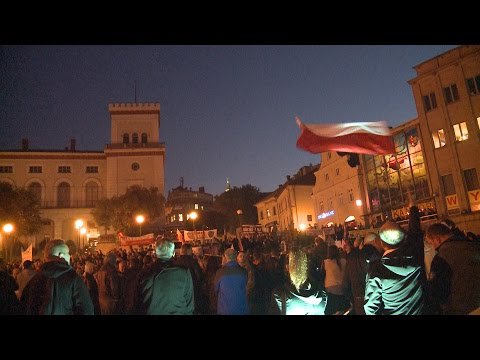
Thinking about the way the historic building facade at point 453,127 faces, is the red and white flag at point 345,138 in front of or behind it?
in front

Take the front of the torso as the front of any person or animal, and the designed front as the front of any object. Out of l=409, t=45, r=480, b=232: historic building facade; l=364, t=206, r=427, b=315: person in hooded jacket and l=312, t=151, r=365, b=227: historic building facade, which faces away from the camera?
the person in hooded jacket

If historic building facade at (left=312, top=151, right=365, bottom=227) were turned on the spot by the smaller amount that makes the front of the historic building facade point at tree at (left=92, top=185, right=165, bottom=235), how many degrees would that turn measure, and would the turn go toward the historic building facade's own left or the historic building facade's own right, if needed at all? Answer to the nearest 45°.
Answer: approximately 45° to the historic building facade's own right

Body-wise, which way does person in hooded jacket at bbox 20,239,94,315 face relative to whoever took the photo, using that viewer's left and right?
facing away from the viewer

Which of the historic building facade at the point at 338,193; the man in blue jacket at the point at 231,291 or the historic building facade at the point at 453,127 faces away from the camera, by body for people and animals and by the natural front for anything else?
the man in blue jacket

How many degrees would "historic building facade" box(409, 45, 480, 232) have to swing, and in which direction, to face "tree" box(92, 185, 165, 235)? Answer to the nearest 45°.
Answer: approximately 45° to its right

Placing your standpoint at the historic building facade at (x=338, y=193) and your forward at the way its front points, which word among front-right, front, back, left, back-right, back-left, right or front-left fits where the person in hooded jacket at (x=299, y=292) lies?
front-left

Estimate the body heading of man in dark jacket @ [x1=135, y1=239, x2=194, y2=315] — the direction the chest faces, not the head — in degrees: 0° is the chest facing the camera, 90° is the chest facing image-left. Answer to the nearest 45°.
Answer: approximately 180°

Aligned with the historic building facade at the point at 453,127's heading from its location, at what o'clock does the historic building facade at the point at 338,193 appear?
the historic building facade at the point at 338,193 is roughly at 3 o'clock from the historic building facade at the point at 453,127.

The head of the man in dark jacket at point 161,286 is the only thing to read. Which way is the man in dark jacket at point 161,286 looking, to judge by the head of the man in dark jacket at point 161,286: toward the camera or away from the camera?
away from the camera

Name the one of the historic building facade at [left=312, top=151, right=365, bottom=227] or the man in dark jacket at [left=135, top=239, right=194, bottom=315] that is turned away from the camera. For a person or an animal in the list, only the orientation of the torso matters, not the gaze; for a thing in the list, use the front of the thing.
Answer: the man in dark jacket

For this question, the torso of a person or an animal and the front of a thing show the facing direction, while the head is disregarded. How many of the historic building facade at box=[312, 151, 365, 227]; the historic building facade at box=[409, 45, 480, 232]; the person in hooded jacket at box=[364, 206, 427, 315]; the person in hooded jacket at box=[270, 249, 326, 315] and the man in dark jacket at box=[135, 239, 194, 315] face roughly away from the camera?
3

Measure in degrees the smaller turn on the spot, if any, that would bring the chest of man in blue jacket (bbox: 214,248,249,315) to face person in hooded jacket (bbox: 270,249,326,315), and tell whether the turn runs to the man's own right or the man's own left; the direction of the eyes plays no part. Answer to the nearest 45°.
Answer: approximately 135° to the man's own right

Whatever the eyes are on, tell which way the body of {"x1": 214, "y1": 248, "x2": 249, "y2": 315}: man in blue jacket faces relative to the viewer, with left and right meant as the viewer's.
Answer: facing away from the viewer

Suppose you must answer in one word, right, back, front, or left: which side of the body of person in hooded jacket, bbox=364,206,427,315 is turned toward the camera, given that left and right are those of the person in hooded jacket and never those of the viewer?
back
